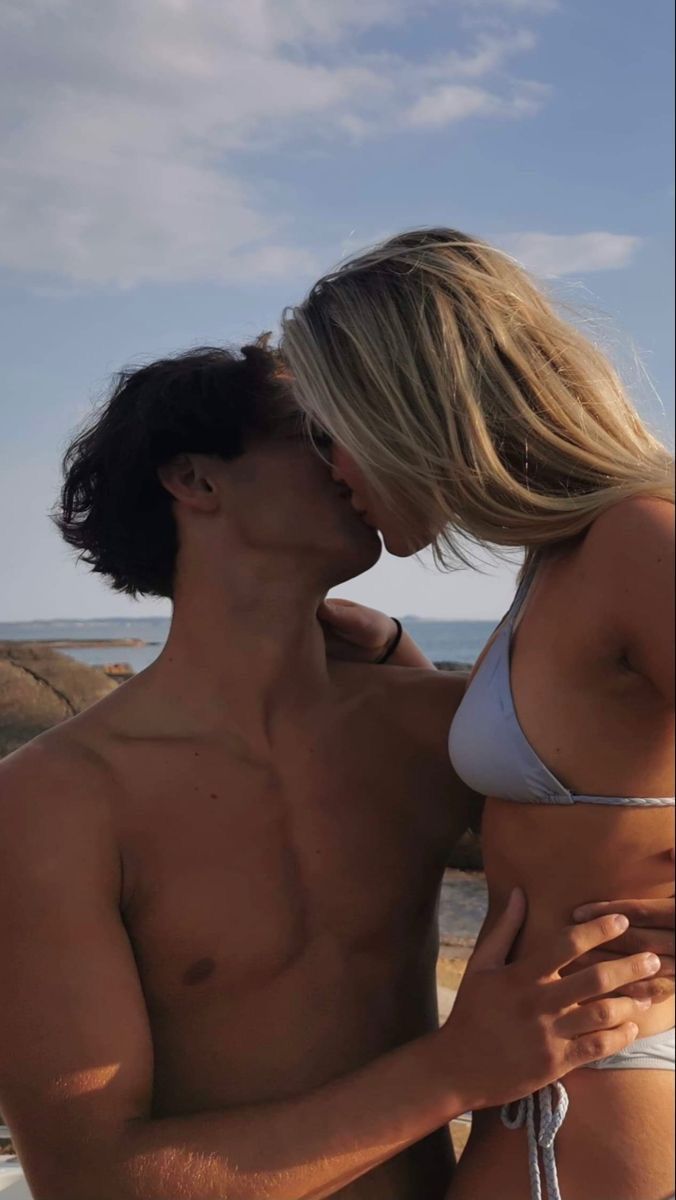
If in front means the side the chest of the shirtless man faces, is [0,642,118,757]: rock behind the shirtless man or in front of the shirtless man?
behind

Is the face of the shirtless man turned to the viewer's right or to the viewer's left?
to the viewer's right

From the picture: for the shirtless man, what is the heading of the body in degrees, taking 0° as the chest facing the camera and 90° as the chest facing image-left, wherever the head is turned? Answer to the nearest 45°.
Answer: approximately 315°

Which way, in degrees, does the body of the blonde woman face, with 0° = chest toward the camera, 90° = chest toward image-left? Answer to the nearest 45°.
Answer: approximately 90°

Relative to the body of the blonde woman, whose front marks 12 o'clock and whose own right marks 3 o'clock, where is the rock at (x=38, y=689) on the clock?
The rock is roughly at 2 o'clock from the blonde woman.

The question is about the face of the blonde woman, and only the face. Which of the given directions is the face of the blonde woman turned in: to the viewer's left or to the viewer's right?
to the viewer's left
